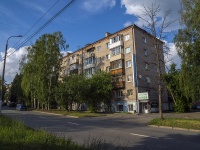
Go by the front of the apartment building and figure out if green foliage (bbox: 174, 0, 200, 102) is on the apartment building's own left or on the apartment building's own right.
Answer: on the apartment building's own left

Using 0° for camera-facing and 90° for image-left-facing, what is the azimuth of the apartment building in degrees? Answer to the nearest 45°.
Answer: approximately 45°

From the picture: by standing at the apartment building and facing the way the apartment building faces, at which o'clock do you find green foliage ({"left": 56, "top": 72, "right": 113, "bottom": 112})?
The green foliage is roughly at 1 o'clock from the apartment building.

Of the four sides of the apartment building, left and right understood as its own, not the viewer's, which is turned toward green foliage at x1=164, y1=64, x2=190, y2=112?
left
